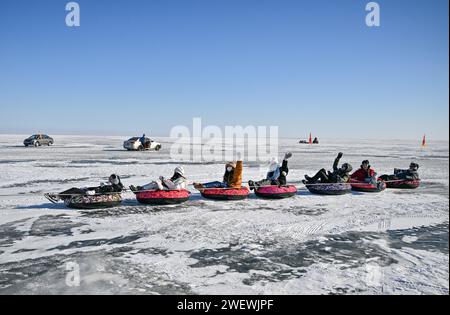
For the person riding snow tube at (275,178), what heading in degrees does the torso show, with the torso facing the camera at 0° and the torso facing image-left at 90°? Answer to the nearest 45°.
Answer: approximately 90°

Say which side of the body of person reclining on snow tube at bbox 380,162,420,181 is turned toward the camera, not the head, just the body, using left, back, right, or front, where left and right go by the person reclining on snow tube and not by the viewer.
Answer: left

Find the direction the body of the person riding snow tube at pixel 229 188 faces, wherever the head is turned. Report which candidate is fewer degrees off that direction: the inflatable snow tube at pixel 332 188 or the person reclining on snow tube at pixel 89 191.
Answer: the person reclining on snow tube

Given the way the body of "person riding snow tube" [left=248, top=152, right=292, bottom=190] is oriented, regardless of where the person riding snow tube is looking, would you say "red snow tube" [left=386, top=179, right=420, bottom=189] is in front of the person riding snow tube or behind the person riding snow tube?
behind

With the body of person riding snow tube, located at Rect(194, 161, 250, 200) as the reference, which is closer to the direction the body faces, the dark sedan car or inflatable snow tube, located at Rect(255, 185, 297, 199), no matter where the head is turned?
the dark sedan car

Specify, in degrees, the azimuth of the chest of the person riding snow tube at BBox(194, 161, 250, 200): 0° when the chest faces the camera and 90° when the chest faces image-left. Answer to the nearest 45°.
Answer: approximately 90°

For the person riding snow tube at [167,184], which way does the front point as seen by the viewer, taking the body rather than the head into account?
to the viewer's left

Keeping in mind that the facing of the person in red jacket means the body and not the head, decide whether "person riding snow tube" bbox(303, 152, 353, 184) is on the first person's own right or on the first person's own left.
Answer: on the first person's own right

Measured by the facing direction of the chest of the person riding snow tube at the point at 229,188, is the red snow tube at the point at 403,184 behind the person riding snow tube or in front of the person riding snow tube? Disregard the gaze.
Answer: behind

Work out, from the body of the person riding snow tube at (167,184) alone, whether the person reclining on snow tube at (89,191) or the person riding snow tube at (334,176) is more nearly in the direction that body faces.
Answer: the person reclining on snow tube
